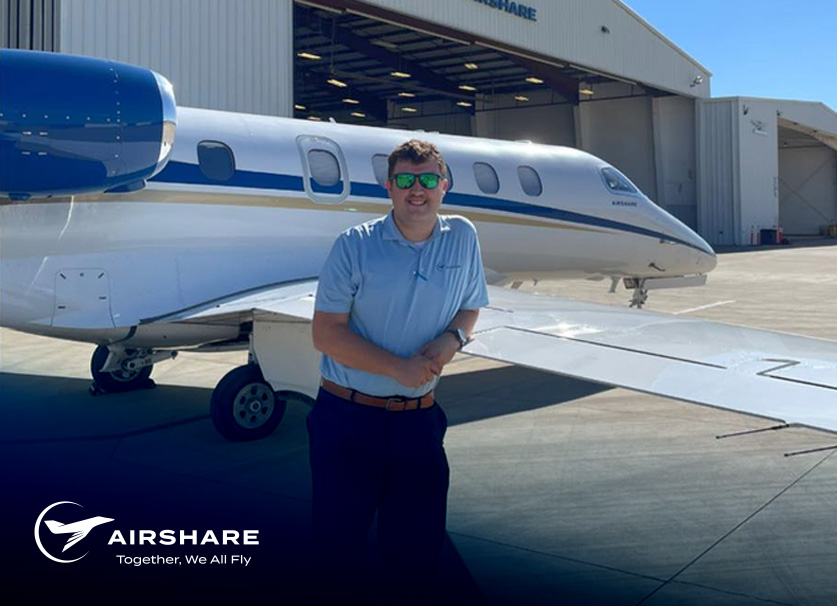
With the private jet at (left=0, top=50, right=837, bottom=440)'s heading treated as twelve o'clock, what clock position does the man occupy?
The man is roughly at 4 o'clock from the private jet.

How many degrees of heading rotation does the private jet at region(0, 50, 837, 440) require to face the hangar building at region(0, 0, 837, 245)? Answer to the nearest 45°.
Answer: approximately 45° to its left

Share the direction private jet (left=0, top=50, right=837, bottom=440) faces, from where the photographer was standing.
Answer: facing away from the viewer and to the right of the viewer

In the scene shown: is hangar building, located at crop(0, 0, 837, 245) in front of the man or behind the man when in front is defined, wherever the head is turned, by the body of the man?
behind

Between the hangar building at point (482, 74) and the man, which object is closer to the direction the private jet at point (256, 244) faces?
the hangar building

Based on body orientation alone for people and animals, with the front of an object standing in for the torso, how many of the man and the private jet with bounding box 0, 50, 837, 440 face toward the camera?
1

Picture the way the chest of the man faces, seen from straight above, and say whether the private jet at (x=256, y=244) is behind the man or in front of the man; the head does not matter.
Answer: behind
